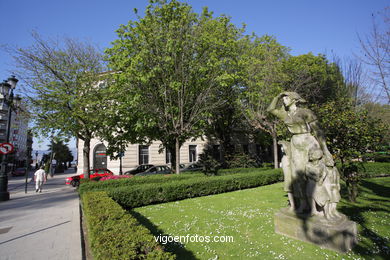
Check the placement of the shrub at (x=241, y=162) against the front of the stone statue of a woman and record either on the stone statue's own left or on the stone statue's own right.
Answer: on the stone statue's own right

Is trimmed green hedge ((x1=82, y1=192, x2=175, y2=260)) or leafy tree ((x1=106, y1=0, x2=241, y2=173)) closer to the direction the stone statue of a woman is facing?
the trimmed green hedge

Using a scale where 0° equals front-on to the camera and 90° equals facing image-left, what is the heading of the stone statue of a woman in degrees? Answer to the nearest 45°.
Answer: approximately 45°

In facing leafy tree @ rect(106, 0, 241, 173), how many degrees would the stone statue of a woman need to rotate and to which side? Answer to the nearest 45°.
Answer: approximately 90° to its right

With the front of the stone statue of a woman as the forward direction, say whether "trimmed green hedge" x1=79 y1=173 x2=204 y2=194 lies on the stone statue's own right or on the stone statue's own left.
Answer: on the stone statue's own right

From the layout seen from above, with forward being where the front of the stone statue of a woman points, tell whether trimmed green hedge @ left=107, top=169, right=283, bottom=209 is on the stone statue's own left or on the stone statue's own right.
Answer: on the stone statue's own right

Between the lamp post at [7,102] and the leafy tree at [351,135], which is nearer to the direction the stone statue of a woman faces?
the lamp post

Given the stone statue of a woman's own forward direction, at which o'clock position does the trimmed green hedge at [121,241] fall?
The trimmed green hedge is roughly at 12 o'clock from the stone statue of a woman.

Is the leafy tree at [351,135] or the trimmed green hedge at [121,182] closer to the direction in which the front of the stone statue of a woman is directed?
the trimmed green hedge

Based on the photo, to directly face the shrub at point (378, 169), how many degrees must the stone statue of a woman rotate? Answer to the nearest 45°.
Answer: approximately 135° to its right

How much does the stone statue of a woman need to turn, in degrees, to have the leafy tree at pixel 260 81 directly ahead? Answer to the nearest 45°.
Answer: approximately 135° to its right
